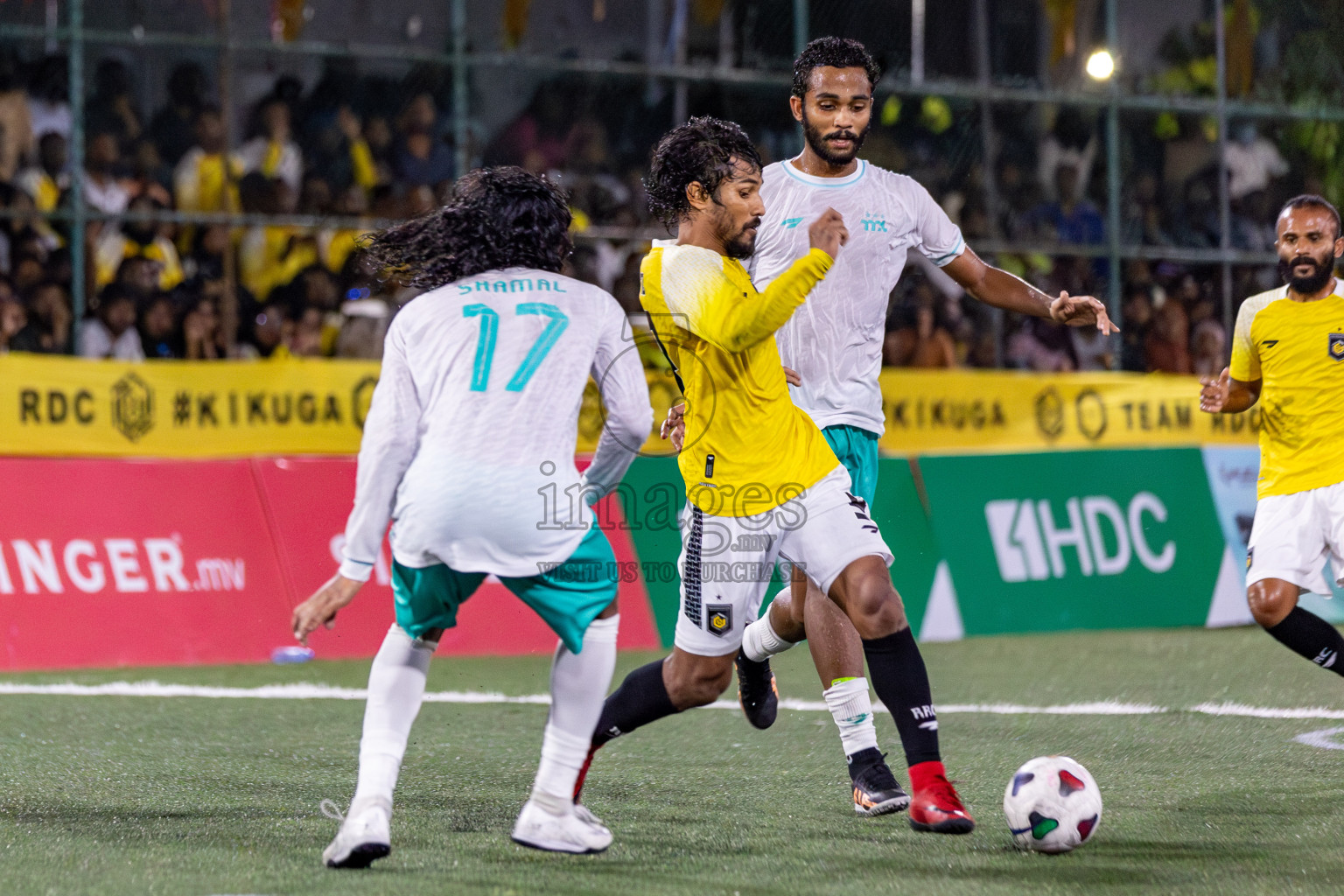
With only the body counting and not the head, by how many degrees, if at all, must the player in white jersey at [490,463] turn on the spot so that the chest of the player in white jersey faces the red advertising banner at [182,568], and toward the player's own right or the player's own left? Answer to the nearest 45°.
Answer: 0° — they already face it

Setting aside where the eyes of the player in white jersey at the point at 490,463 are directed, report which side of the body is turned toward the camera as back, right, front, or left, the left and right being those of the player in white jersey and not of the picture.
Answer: back

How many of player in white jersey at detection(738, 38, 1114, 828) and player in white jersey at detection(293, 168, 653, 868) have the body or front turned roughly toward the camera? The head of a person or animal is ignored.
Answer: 1

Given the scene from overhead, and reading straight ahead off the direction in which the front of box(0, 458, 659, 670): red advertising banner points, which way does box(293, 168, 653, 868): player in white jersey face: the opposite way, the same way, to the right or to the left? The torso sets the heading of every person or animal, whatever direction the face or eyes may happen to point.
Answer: the opposite way
